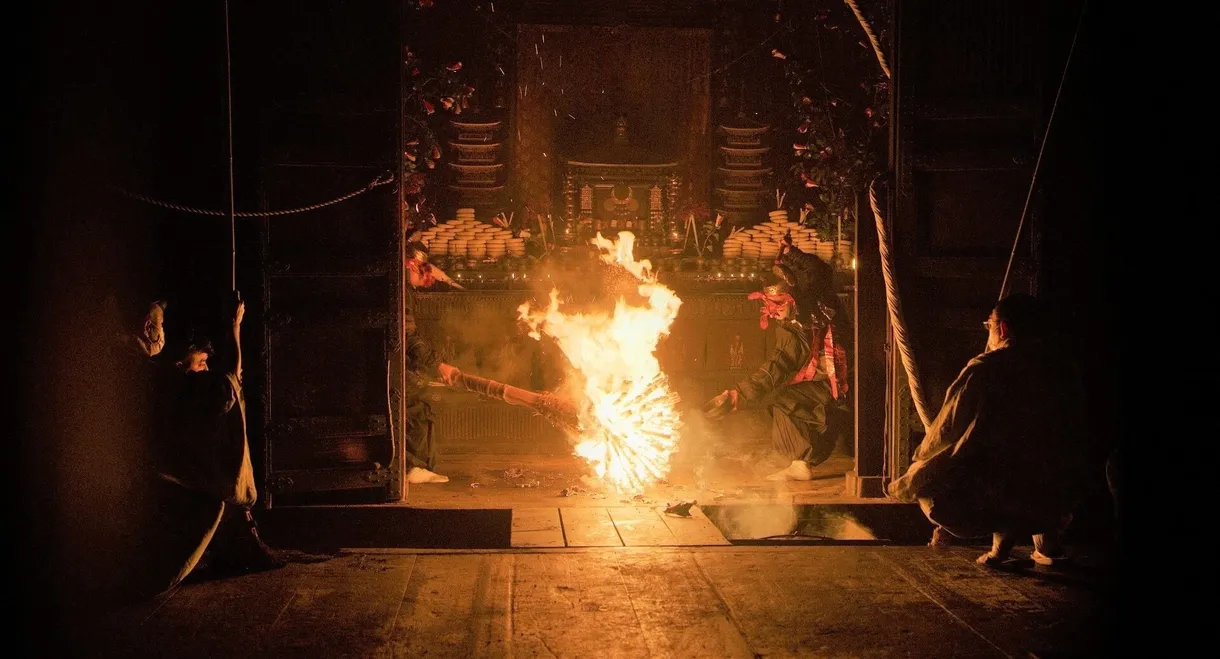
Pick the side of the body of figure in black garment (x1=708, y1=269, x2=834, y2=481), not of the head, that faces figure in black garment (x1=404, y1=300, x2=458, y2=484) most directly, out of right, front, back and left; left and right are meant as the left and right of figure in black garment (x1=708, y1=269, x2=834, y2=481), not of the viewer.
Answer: front

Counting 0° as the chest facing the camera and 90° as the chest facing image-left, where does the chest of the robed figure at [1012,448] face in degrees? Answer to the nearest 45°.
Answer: approximately 135°

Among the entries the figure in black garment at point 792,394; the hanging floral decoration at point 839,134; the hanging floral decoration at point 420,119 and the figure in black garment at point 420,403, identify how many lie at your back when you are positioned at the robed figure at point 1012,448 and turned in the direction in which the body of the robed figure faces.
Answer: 0

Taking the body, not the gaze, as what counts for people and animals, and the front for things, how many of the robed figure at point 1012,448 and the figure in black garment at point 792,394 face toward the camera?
0

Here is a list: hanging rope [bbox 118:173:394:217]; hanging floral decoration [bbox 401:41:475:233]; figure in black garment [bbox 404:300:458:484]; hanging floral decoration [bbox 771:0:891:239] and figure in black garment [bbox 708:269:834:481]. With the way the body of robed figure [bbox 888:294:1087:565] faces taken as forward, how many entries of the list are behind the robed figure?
0

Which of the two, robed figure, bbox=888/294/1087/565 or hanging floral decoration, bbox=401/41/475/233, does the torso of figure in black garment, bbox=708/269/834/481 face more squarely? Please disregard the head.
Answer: the hanging floral decoration

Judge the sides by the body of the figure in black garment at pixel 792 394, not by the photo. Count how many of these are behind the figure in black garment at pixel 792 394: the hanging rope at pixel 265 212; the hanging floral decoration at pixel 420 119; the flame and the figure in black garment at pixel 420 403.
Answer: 0

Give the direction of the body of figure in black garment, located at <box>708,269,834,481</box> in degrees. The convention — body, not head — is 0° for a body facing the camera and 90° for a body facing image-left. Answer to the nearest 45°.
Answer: approximately 90°

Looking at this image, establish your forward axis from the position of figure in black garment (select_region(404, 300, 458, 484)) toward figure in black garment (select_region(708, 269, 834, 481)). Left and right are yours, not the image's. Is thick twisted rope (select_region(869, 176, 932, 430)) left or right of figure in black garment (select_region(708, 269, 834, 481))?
right

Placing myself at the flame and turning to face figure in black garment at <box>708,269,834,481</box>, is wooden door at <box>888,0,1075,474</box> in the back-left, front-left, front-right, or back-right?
front-right

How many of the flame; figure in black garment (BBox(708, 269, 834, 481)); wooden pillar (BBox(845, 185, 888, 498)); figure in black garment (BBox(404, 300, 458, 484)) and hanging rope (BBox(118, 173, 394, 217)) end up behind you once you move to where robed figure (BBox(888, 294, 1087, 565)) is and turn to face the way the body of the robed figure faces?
0

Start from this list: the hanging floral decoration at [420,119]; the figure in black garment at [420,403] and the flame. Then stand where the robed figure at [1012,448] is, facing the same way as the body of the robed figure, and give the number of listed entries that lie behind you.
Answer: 0

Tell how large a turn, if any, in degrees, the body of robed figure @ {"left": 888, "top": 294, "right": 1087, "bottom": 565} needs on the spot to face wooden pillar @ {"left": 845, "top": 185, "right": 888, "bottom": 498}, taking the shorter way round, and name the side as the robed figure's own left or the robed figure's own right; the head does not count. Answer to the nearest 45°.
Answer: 0° — they already face it

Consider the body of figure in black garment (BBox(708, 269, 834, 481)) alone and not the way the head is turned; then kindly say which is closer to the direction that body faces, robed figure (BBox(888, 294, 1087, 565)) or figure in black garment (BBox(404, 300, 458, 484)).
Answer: the figure in black garment

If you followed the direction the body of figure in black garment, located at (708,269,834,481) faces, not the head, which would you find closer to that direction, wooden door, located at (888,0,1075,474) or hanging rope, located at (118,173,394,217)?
the hanging rope

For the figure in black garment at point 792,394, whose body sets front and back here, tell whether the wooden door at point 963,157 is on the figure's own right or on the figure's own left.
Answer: on the figure's own left
